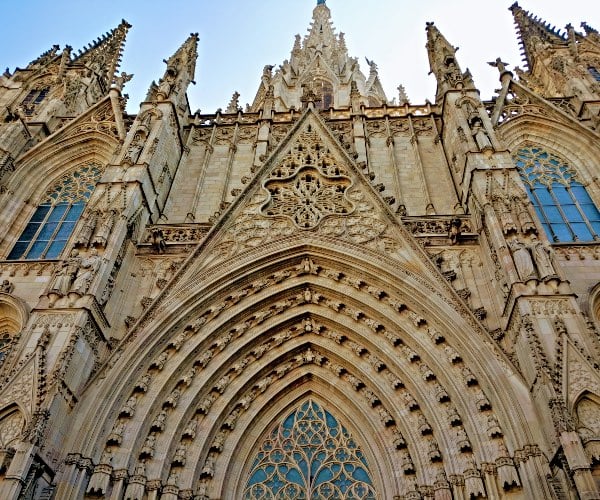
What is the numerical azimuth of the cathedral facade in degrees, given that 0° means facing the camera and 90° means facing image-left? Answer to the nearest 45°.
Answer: approximately 0°
